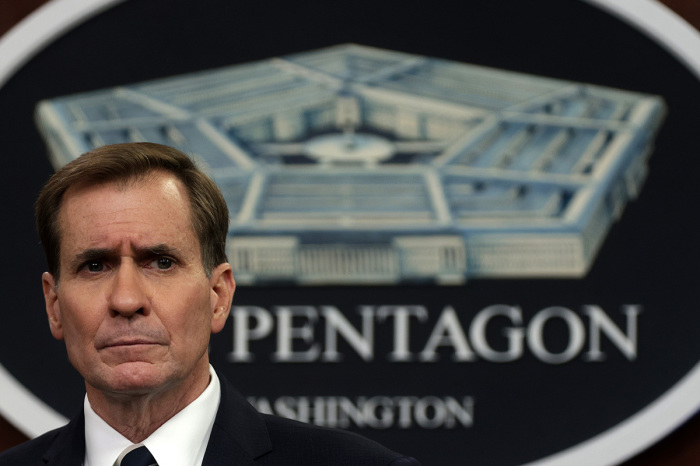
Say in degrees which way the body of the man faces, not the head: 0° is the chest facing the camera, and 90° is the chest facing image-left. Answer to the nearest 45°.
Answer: approximately 45°
